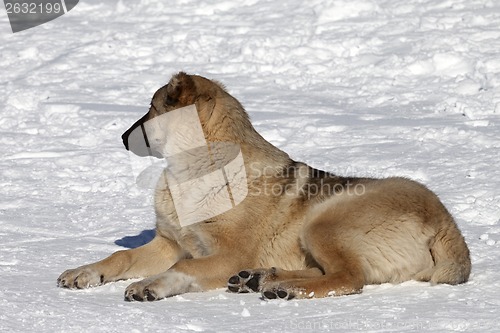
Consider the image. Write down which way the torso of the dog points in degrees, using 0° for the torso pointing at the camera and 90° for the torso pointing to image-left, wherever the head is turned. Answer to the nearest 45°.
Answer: approximately 90°
